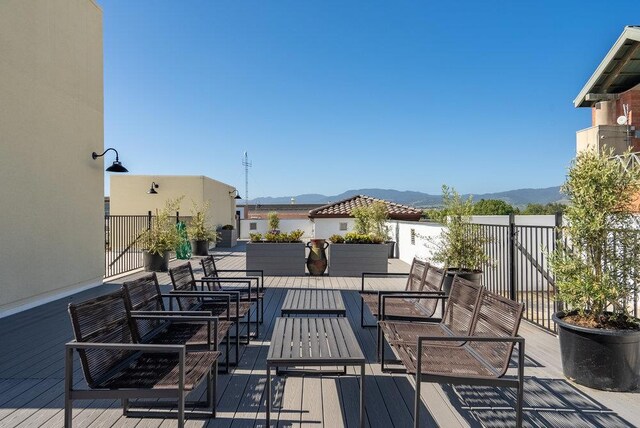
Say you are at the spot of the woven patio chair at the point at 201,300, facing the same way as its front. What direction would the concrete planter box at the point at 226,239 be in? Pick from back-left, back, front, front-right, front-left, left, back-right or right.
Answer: left

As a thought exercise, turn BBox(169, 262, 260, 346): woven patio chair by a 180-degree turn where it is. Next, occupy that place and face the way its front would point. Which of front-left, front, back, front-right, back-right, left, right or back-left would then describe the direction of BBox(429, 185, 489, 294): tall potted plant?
back

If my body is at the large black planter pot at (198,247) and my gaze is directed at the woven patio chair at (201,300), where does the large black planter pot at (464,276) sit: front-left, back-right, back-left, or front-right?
front-left

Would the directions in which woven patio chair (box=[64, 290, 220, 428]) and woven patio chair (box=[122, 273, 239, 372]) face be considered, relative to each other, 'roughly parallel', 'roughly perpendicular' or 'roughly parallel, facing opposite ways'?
roughly parallel

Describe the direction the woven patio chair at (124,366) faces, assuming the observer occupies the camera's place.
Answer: facing the viewer and to the right of the viewer

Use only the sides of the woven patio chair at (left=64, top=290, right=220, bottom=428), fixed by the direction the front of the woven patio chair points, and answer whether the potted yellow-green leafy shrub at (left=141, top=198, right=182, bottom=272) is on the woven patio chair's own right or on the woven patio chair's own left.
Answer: on the woven patio chair's own left

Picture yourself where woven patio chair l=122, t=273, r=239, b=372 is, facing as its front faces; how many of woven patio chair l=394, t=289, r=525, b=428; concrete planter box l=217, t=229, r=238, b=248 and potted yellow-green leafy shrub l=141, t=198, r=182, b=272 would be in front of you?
1

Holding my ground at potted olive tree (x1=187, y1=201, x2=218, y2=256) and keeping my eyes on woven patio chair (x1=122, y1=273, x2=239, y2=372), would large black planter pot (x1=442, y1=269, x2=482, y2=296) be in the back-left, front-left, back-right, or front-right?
front-left

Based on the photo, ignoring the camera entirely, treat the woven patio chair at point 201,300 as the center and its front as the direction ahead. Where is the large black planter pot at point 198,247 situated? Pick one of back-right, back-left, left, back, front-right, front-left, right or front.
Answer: left

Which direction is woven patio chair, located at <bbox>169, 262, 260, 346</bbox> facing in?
to the viewer's right

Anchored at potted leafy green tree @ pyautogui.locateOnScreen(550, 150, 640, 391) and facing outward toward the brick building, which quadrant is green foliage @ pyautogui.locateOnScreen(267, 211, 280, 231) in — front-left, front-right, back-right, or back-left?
front-left

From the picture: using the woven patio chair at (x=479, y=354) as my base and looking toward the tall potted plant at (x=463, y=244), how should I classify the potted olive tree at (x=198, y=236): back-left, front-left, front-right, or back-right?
front-left

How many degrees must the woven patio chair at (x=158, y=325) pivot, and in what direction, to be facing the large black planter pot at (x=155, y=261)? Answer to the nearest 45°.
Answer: approximately 135° to its left

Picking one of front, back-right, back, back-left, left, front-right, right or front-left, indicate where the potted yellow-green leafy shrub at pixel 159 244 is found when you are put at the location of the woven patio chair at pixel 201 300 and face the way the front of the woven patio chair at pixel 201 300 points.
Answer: left

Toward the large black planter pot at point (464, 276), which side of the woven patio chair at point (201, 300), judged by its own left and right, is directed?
front

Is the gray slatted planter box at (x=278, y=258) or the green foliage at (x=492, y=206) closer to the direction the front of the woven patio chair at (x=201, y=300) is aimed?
the green foliage

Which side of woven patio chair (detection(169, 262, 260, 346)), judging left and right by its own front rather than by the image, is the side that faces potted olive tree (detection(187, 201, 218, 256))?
left
